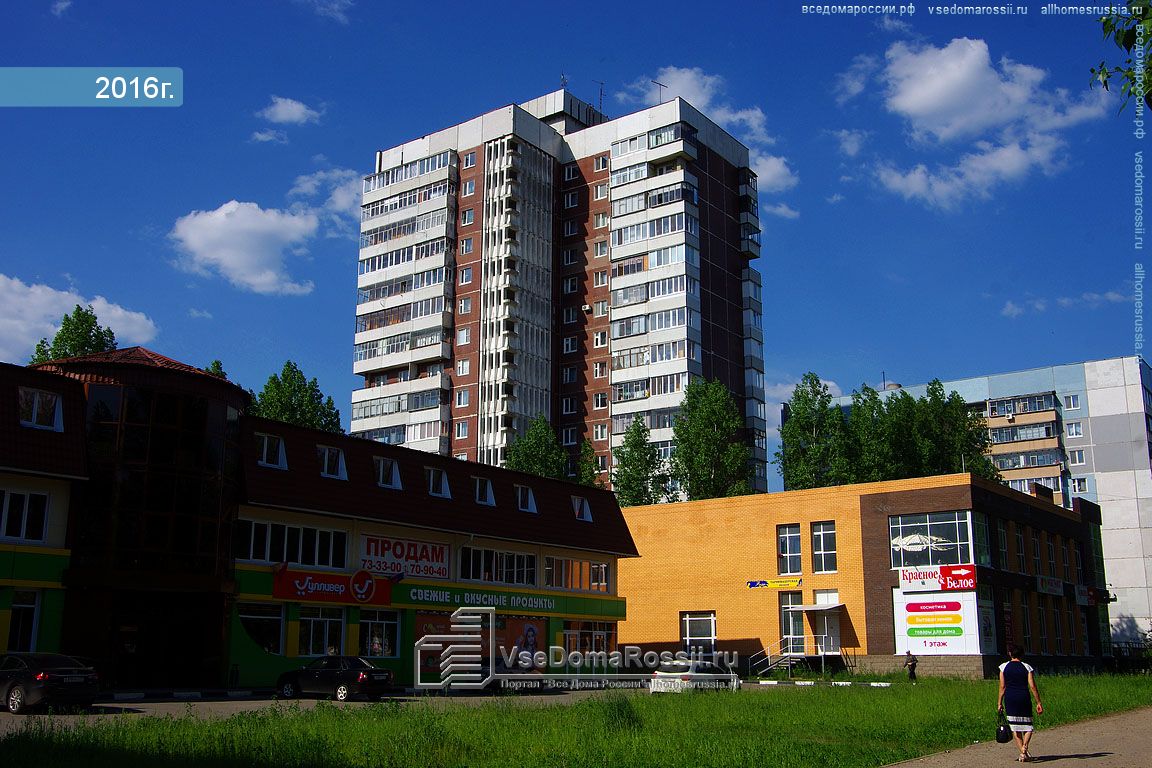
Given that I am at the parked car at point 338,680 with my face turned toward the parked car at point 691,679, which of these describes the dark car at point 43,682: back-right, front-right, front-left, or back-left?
back-right

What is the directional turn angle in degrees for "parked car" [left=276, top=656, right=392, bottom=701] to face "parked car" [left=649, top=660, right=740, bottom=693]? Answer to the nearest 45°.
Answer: approximately 135° to its right

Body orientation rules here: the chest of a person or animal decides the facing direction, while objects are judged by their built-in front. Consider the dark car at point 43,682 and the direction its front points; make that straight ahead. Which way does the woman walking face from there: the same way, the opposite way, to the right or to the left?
to the right
